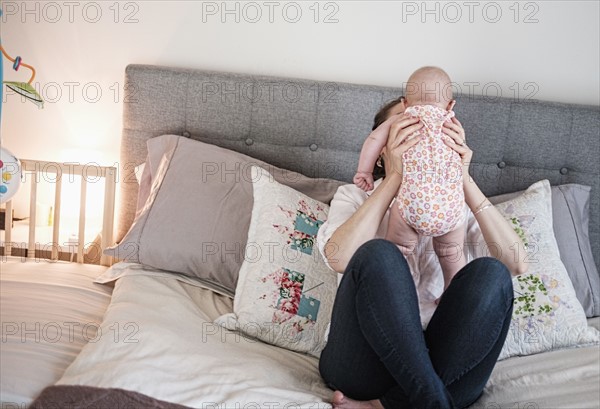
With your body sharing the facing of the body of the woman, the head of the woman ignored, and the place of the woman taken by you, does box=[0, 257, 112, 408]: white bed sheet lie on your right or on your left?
on your right

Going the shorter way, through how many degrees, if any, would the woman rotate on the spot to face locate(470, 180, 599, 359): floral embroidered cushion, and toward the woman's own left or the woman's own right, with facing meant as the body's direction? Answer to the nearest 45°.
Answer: approximately 135° to the woman's own left

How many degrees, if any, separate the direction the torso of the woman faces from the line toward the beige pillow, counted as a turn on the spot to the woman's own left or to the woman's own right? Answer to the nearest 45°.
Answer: approximately 135° to the woman's own right

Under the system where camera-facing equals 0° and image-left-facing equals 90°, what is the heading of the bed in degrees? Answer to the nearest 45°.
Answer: approximately 0°

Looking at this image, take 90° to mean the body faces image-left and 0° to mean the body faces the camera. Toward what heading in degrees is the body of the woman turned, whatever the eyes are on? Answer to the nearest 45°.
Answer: approximately 0°

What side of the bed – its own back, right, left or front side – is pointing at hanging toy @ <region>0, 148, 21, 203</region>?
right

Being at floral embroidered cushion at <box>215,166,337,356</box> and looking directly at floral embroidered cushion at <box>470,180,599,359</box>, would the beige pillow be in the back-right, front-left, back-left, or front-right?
back-left
